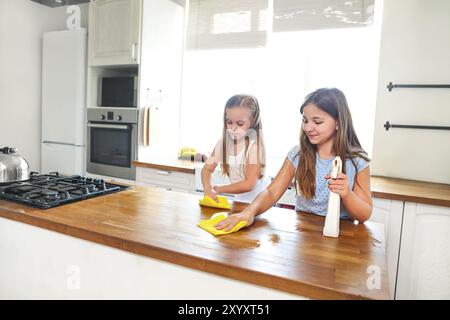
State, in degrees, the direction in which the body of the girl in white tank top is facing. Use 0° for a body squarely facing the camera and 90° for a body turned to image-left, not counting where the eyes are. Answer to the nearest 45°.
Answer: approximately 45°

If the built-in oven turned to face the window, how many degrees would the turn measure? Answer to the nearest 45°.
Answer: approximately 135° to its left

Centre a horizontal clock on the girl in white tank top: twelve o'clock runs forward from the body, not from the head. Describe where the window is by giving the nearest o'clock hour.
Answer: The window is roughly at 5 o'clock from the girl in white tank top.

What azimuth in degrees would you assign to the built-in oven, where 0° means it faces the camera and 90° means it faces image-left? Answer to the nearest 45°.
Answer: approximately 45°

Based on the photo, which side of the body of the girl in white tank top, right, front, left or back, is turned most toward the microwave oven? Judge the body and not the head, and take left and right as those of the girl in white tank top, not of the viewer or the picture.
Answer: right
